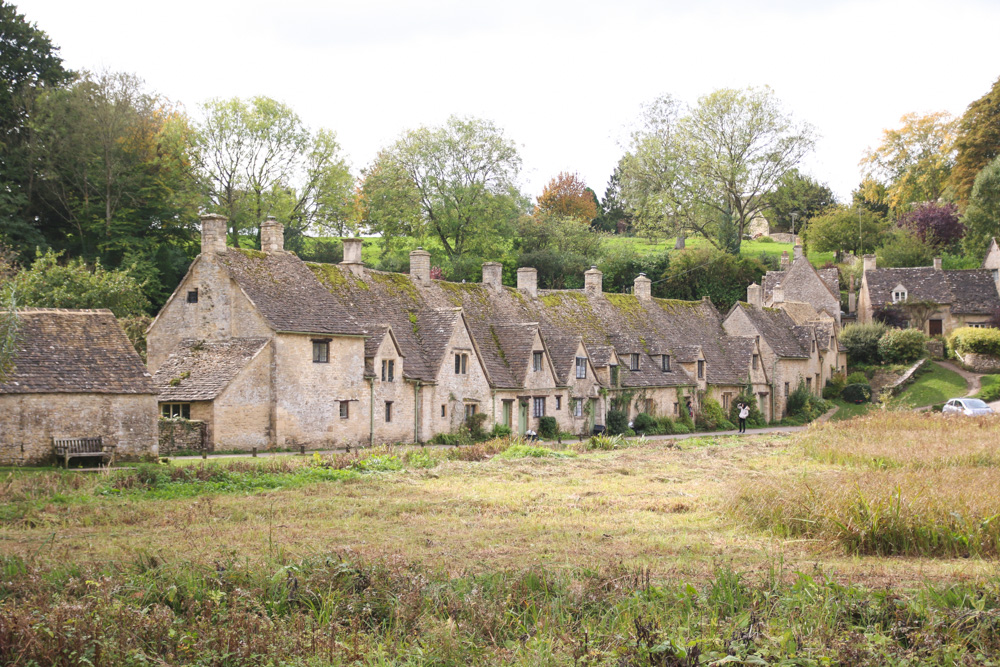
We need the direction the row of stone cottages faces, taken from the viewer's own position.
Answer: facing the viewer and to the right of the viewer

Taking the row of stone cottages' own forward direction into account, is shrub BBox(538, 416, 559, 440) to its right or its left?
on its left
